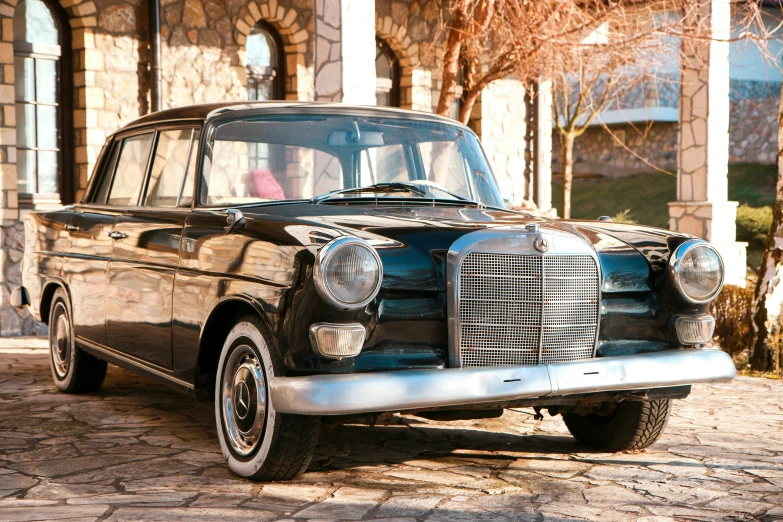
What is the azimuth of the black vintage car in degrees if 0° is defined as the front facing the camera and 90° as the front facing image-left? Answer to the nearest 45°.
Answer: approximately 315°

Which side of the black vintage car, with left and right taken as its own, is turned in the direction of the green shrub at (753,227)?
left
